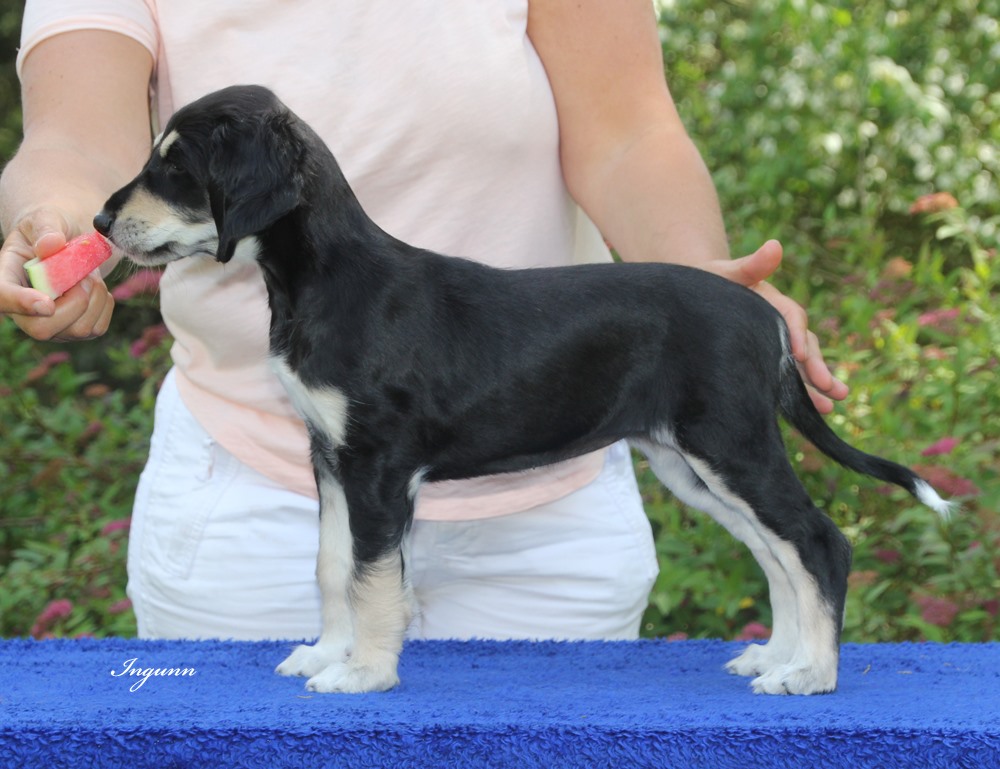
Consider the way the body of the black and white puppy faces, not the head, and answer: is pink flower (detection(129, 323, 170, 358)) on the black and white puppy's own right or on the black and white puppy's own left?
on the black and white puppy's own right

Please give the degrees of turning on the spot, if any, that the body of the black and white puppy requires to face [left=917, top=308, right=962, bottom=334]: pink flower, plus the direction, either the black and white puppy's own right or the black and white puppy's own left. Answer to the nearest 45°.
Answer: approximately 135° to the black and white puppy's own right

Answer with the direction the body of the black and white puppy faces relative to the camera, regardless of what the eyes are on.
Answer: to the viewer's left

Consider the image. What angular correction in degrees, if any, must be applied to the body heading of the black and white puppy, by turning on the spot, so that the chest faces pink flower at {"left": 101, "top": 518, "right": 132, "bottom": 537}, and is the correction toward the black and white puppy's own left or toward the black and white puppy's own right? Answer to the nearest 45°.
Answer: approximately 45° to the black and white puppy's own right

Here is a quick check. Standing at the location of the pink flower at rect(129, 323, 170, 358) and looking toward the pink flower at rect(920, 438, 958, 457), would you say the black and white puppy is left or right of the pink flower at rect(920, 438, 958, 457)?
right
